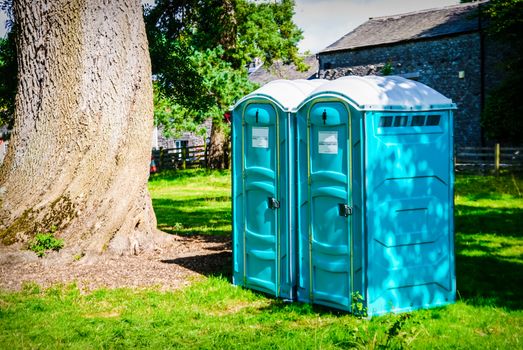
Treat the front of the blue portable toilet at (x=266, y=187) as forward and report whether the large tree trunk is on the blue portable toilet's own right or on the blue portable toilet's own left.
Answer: on the blue portable toilet's own right

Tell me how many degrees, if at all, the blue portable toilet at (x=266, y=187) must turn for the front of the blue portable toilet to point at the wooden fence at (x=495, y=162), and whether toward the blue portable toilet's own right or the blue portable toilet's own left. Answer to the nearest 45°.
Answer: approximately 180°

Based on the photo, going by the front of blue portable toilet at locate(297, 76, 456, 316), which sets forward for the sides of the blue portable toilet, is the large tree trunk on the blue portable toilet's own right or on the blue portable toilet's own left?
on the blue portable toilet's own right

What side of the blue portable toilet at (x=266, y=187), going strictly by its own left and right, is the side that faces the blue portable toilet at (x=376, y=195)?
left

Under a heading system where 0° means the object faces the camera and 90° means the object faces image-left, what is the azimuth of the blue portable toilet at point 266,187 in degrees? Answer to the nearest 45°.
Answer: approximately 45°

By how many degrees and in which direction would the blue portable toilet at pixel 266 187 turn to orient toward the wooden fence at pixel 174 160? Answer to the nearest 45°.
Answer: approximately 135° to its right

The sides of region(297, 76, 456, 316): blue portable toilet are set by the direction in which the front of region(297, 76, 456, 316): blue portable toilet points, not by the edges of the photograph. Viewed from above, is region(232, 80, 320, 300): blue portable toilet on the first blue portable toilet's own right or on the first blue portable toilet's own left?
on the first blue portable toilet's own right

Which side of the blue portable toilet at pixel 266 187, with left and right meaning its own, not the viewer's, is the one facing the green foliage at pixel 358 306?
left

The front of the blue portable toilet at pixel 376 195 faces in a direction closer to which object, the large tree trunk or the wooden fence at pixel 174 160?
the large tree trunk

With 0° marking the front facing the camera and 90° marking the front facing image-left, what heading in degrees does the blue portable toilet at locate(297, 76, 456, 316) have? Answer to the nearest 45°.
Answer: approximately 45°
